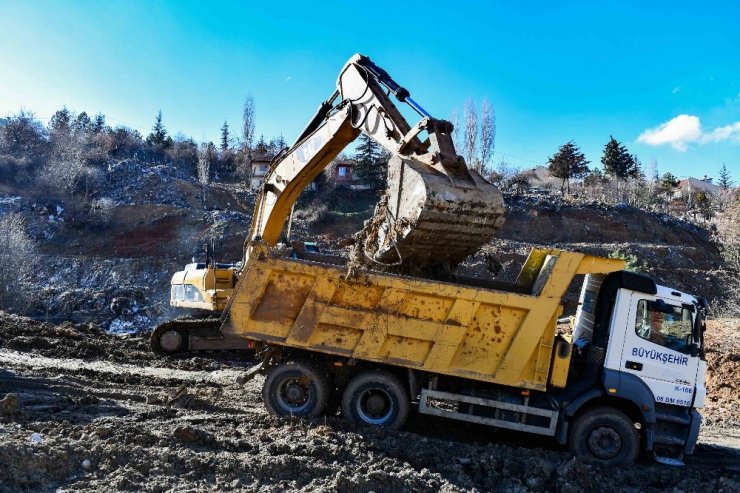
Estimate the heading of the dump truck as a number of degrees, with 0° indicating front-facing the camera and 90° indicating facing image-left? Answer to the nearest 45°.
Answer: approximately 270°

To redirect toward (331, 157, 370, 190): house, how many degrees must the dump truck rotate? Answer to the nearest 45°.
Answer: approximately 90° to its left

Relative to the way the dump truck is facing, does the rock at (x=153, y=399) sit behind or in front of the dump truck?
behind

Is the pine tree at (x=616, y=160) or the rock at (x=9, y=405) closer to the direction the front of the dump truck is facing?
the pine tree

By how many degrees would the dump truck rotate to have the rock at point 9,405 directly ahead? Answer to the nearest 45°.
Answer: approximately 180°

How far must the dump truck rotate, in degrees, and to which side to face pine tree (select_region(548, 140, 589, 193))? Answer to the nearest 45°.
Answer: approximately 90° to its left

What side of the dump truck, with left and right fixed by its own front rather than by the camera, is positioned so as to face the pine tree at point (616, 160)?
left

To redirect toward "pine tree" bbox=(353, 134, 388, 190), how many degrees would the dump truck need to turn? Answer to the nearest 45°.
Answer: approximately 90° to its left

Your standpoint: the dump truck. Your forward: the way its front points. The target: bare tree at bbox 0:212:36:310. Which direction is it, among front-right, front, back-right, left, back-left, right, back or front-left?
back-left
